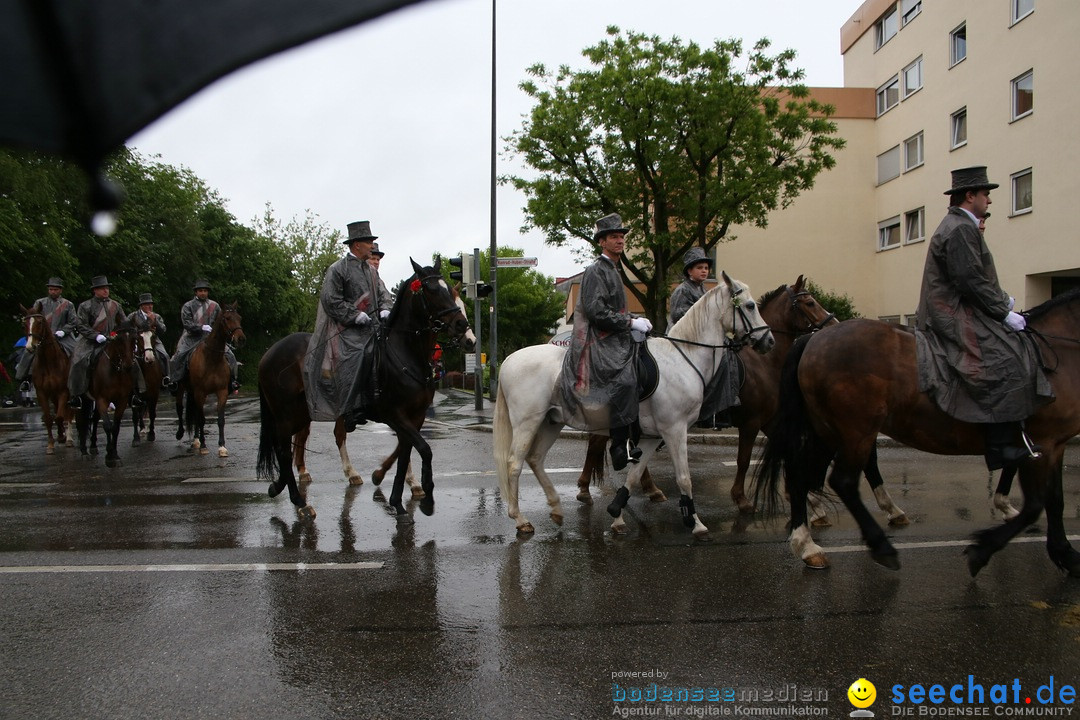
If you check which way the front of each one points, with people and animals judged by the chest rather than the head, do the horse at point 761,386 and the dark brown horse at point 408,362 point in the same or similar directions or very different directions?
same or similar directions

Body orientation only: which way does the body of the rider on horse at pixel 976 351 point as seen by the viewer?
to the viewer's right

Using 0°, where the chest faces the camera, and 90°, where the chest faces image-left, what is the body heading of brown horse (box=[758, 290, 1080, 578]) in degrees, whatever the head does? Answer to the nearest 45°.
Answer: approximately 270°

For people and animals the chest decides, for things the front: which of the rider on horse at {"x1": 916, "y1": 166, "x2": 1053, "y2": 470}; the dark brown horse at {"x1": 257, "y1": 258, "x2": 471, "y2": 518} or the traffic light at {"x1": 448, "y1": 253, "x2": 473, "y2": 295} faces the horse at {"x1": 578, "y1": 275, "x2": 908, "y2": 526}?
the dark brown horse

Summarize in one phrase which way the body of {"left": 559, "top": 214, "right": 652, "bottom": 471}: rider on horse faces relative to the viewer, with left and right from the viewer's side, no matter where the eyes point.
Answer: facing to the right of the viewer

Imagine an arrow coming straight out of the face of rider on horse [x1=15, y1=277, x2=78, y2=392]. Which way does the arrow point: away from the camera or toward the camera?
toward the camera

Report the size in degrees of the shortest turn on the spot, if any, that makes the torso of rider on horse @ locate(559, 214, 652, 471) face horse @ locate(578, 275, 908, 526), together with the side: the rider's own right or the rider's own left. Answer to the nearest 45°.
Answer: approximately 45° to the rider's own left

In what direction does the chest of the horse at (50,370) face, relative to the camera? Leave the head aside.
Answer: toward the camera

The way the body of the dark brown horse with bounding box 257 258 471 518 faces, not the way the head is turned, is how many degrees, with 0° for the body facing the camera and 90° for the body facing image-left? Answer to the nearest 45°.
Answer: approximately 270°

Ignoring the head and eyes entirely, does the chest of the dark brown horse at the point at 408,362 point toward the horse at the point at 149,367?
no

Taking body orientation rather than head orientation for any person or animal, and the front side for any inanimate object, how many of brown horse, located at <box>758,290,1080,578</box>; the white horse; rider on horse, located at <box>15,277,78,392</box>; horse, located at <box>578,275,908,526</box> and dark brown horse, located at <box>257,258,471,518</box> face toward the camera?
1

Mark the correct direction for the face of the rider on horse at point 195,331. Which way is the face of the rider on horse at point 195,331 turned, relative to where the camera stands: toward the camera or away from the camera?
toward the camera

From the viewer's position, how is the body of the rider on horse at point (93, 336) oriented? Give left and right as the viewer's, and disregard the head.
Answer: facing the viewer and to the right of the viewer

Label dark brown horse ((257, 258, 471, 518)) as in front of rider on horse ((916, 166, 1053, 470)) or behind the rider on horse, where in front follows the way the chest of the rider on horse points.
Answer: behind

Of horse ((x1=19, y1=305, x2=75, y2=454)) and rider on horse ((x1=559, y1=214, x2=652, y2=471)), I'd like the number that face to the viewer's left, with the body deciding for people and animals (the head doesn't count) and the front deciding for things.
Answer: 0

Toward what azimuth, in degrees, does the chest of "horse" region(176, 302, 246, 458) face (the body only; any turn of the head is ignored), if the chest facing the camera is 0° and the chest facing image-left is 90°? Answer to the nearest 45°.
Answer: approximately 315°

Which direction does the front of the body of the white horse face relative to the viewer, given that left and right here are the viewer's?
facing to the right of the viewer
